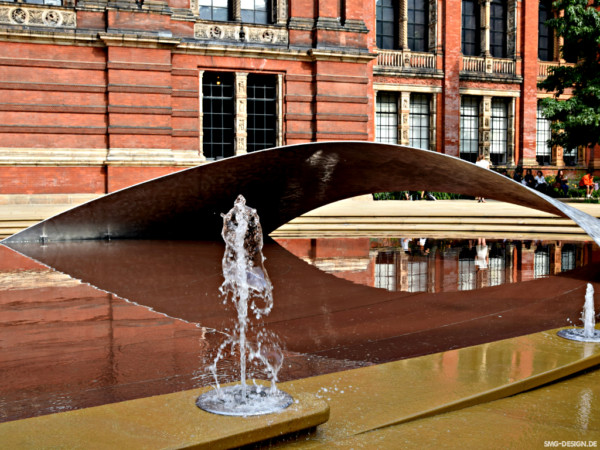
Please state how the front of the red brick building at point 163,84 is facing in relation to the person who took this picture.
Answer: facing the viewer

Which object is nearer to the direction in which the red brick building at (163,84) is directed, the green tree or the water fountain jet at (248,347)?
the water fountain jet

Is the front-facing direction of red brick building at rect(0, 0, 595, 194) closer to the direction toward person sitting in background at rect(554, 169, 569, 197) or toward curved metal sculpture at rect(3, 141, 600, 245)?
the curved metal sculpture

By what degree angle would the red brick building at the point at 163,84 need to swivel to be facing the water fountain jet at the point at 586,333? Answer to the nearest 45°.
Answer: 0° — it already faces it

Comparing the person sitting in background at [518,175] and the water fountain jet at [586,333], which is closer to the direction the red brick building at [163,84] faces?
the water fountain jet

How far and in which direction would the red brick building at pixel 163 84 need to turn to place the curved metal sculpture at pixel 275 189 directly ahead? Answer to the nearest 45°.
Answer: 0° — it already faces it

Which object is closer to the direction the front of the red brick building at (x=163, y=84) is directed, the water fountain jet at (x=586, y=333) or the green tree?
the water fountain jet

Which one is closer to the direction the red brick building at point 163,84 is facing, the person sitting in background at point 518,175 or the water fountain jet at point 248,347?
the water fountain jet

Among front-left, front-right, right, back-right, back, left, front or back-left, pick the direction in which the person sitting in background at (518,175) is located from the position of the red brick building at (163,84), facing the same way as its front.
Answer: back-left
